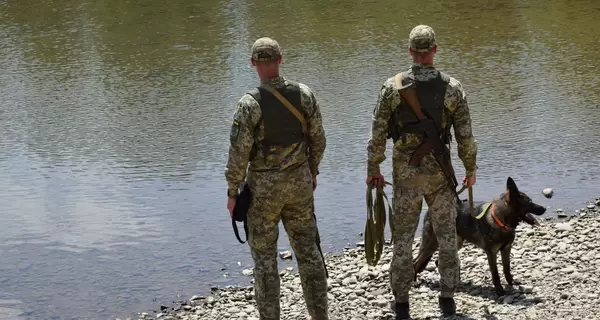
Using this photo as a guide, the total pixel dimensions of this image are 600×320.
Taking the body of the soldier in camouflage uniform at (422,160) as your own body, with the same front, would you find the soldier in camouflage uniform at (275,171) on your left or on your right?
on your left

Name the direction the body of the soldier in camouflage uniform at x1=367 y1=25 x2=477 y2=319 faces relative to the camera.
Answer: away from the camera

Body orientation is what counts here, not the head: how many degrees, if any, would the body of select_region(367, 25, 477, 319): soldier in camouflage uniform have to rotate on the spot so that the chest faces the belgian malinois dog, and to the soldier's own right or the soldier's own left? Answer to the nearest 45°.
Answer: approximately 45° to the soldier's own right

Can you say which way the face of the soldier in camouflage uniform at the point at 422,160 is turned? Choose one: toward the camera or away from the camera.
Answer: away from the camera

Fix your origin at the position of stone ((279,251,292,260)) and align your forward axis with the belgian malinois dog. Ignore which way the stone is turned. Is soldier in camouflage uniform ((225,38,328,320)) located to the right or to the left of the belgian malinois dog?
right

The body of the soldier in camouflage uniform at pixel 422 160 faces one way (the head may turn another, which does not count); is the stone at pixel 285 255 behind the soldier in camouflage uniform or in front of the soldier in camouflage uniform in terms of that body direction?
in front

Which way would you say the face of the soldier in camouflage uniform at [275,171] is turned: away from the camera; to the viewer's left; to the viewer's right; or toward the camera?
away from the camera

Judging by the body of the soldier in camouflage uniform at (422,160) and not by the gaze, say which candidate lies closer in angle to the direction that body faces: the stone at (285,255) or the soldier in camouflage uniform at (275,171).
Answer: the stone

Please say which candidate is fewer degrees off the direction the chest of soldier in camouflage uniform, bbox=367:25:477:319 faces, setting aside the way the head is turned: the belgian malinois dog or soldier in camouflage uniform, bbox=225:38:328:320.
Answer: the belgian malinois dog
